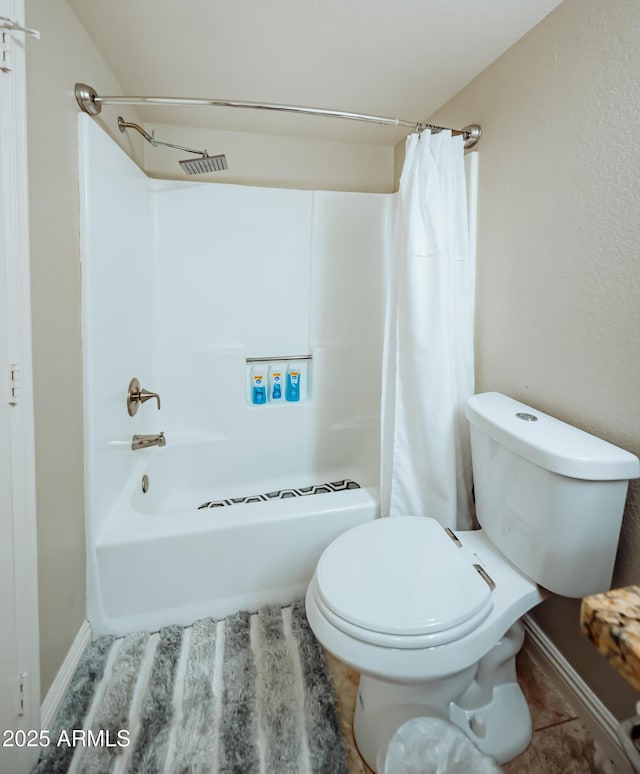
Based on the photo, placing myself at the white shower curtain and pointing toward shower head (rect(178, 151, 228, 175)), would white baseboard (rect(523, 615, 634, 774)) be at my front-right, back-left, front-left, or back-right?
back-left

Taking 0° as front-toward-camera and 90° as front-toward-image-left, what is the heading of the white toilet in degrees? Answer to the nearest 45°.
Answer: approximately 45°

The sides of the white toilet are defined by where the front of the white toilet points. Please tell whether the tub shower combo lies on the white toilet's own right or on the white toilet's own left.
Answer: on the white toilet's own right
